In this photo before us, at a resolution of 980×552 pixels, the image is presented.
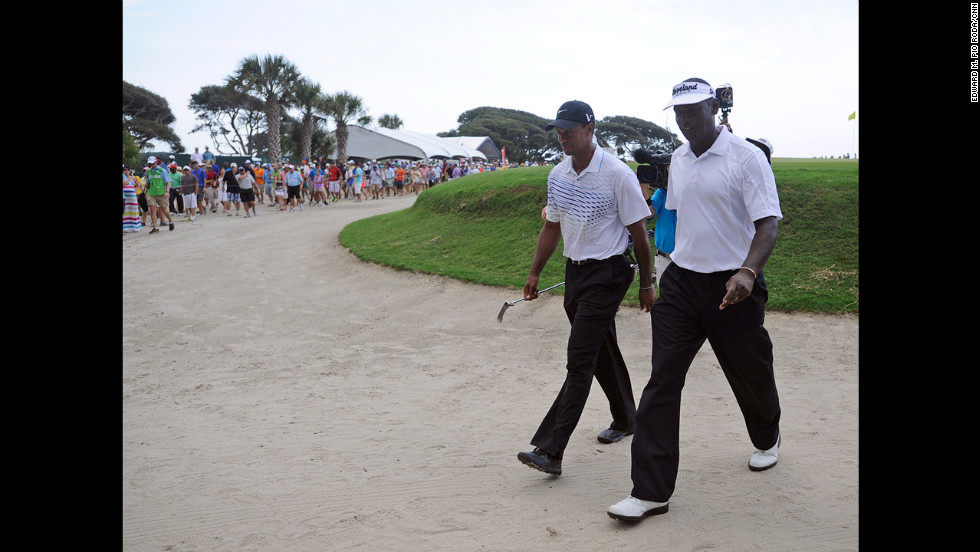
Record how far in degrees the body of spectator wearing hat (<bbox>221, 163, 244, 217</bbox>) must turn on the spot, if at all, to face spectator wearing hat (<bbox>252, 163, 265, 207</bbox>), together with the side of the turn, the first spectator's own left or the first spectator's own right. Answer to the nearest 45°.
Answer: approximately 135° to the first spectator's own left

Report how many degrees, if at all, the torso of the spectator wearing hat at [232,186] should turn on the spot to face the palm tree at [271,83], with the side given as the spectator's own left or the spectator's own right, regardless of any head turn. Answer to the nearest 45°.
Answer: approximately 135° to the spectator's own left

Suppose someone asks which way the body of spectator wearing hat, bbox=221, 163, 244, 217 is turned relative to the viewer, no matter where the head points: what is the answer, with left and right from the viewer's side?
facing the viewer and to the right of the viewer

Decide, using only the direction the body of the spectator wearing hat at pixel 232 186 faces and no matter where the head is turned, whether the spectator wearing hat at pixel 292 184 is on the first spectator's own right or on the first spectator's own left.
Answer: on the first spectator's own left

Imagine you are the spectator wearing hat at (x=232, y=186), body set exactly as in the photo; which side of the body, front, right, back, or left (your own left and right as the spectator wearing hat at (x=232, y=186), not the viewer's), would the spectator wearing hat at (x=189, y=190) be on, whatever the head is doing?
right

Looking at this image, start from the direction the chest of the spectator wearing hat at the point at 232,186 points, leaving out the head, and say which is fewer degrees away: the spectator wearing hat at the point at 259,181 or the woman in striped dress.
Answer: the woman in striped dress
